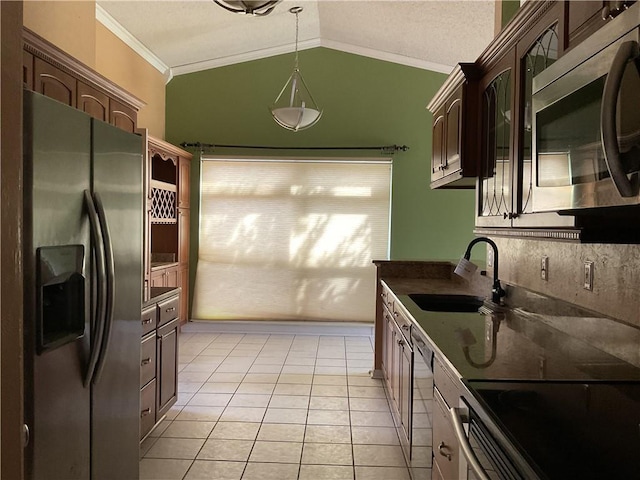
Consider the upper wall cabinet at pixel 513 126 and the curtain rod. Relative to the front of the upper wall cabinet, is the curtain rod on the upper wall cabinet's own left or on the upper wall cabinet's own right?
on the upper wall cabinet's own right

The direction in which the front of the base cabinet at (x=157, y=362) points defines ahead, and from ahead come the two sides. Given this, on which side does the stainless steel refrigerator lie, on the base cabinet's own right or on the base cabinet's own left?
on the base cabinet's own right

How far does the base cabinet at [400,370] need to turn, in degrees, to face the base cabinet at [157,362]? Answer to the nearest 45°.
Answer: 0° — it already faces it

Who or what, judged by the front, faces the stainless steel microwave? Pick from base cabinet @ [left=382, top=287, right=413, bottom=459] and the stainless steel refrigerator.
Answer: the stainless steel refrigerator

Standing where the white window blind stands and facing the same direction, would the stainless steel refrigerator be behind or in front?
in front

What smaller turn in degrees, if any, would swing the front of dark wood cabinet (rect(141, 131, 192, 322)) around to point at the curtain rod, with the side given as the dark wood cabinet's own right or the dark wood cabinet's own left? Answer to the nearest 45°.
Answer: approximately 45° to the dark wood cabinet's own left

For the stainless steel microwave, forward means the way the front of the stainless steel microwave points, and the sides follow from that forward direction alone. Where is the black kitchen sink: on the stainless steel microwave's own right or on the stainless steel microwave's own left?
on the stainless steel microwave's own right

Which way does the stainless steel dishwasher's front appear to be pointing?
to the viewer's left

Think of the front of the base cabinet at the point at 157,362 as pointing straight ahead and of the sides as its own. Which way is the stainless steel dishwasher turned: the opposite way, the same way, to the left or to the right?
the opposite way

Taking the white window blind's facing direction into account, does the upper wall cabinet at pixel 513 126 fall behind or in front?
in front

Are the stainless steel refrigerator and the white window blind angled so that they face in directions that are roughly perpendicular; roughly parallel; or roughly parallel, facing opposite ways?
roughly perpendicular

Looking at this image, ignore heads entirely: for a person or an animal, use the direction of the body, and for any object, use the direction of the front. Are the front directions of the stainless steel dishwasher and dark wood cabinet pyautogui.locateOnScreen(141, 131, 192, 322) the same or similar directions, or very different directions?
very different directions

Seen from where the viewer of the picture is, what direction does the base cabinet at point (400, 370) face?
facing to the left of the viewer
